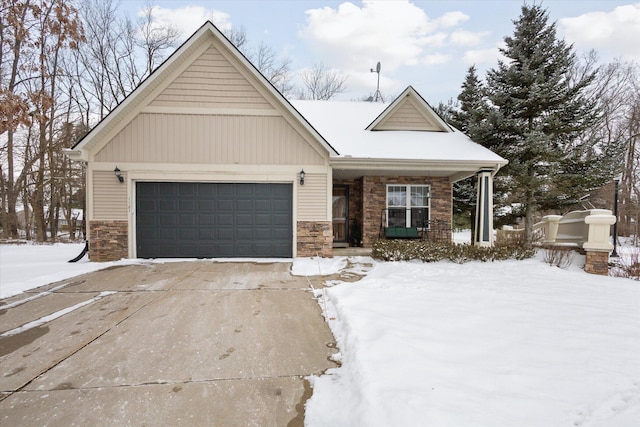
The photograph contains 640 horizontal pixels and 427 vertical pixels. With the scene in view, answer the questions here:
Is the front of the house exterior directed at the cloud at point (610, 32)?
no

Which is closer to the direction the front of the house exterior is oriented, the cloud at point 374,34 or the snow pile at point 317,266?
the snow pile

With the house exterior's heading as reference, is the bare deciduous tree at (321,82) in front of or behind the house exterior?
behind

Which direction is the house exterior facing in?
toward the camera

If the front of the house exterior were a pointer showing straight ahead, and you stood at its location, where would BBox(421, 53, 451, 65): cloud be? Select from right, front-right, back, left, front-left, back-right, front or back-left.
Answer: back-left

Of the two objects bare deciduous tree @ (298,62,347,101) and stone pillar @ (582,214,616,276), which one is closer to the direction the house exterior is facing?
the stone pillar

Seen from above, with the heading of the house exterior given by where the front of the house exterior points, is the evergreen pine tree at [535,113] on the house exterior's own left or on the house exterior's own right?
on the house exterior's own left

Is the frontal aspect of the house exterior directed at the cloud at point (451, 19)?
no

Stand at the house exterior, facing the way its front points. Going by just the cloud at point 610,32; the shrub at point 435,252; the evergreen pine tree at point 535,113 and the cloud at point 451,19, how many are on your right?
0

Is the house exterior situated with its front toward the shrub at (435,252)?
no
